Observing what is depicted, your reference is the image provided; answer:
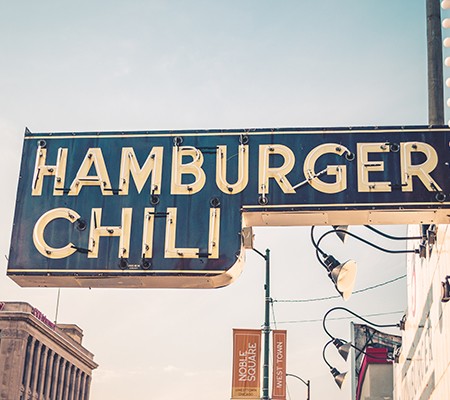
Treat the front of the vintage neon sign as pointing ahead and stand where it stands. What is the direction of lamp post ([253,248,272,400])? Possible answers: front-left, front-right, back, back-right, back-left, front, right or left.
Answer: back

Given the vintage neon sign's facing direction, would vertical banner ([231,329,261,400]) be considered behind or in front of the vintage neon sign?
behind

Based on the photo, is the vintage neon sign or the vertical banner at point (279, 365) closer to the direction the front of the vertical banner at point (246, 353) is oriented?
the vintage neon sign

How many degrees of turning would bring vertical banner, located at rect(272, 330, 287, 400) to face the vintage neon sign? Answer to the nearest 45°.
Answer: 0° — it already faces it

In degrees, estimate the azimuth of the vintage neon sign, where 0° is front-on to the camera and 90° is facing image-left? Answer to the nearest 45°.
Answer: approximately 0°
